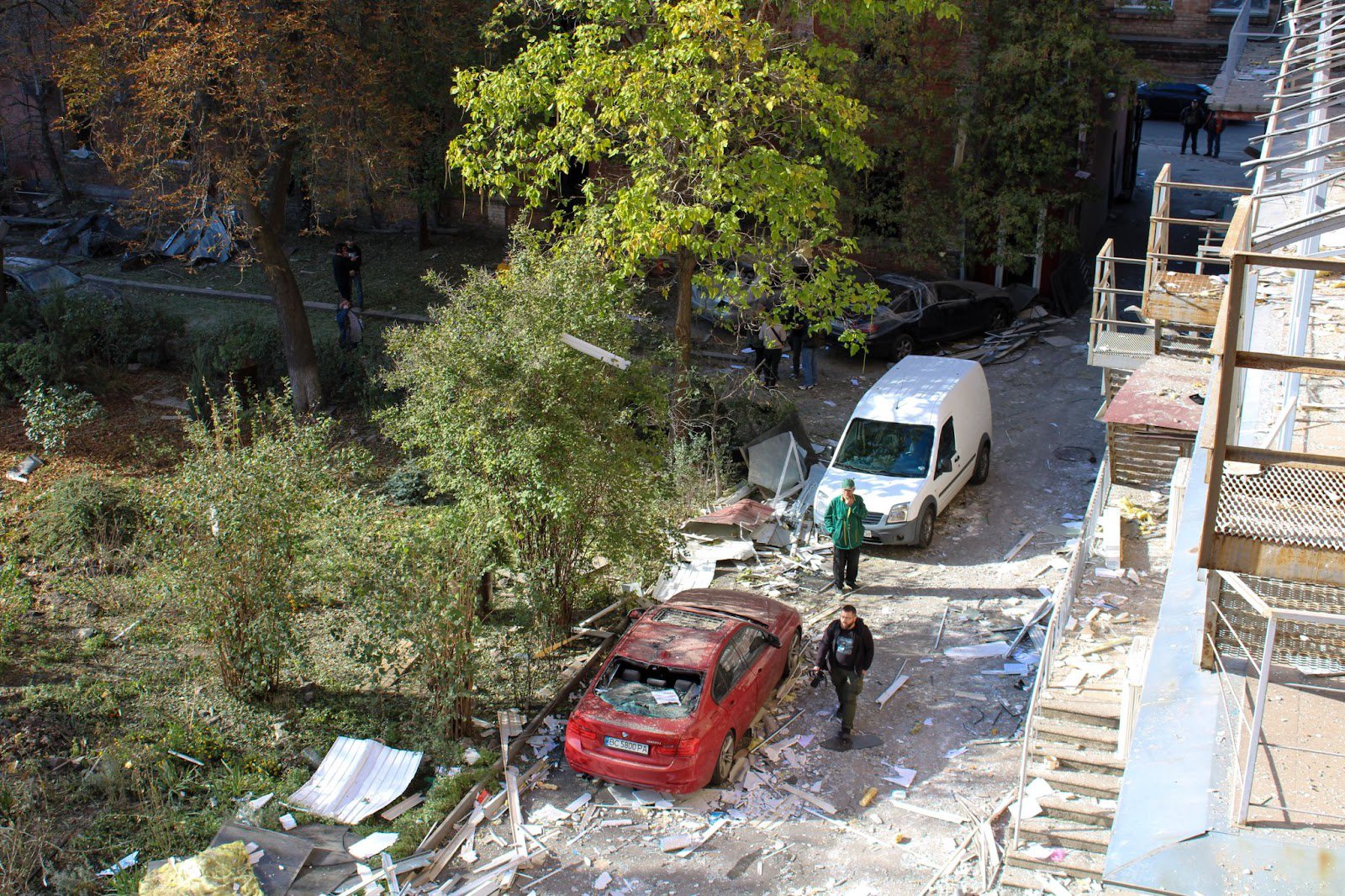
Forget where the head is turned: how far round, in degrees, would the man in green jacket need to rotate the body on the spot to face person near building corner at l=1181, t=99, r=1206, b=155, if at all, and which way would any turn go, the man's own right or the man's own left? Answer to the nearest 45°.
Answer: approximately 180°

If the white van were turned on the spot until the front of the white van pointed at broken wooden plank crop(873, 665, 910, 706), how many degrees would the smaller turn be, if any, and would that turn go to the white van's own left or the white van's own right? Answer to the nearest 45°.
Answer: approximately 45° to the white van's own left

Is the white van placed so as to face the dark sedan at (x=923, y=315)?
no

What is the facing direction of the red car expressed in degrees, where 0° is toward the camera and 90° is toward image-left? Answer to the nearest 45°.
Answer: approximately 225°

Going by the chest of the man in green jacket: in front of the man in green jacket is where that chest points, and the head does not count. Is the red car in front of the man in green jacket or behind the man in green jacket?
in front

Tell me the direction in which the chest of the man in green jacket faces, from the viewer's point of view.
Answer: toward the camera

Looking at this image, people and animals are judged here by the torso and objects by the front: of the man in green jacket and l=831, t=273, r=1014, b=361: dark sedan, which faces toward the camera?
the man in green jacket

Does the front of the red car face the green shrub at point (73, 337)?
no

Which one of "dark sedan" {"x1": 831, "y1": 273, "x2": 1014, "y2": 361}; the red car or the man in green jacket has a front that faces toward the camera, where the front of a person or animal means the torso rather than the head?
the man in green jacket

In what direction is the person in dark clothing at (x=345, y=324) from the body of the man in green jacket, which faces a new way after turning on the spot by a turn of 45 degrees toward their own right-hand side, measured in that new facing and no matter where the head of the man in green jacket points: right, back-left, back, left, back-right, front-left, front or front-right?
right

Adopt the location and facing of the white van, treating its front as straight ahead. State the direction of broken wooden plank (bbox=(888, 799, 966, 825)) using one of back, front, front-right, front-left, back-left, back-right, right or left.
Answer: front-left

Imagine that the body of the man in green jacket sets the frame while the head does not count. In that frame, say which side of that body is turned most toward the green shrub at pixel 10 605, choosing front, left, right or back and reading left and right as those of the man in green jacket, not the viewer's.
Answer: right

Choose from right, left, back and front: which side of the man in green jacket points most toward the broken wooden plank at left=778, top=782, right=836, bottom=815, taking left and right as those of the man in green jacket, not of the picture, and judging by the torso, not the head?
front
